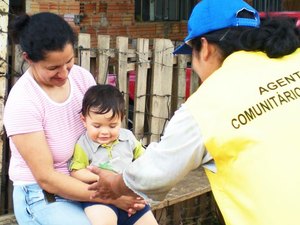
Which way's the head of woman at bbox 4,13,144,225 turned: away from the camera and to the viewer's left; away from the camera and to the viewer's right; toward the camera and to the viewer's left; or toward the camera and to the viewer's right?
toward the camera and to the viewer's right

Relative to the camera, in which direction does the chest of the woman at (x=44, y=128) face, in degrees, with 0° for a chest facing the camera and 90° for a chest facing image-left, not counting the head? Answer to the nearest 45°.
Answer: approximately 315°

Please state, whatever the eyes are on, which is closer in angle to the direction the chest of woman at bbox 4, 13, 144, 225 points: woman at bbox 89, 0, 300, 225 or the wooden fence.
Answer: the woman

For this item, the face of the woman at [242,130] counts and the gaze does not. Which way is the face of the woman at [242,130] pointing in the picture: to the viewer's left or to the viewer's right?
to the viewer's left

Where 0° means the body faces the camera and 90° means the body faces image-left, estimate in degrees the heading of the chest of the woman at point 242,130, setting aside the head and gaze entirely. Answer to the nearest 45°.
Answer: approximately 135°

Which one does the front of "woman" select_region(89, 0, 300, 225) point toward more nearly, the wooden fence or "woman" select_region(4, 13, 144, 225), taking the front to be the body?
the woman

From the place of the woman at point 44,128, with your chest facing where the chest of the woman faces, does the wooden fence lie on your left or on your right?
on your left

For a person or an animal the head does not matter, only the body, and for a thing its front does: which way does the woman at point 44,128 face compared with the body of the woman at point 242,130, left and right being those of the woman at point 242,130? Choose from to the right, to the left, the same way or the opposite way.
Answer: the opposite way

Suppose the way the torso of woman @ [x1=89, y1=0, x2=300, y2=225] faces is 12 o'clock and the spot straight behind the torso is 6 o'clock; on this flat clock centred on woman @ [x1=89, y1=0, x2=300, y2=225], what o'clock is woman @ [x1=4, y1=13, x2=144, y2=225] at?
woman @ [x1=4, y1=13, x2=144, y2=225] is roughly at 12 o'clock from woman @ [x1=89, y1=0, x2=300, y2=225].
